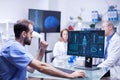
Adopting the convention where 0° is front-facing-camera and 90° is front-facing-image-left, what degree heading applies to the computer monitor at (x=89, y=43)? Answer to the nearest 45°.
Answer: approximately 45°

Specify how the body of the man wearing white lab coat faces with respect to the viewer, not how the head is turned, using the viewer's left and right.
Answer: facing to the left of the viewer

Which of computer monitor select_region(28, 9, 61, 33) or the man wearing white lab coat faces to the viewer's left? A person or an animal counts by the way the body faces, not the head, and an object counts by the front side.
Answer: the man wearing white lab coat

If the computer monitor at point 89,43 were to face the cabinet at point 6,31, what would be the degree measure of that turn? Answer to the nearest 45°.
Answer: approximately 90° to its right

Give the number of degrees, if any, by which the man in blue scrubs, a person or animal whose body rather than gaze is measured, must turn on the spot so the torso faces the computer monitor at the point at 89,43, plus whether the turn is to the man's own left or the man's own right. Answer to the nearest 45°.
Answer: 0° — they already face it

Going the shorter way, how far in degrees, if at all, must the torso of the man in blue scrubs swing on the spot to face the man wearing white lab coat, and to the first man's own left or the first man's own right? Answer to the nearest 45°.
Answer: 0° — they already face them

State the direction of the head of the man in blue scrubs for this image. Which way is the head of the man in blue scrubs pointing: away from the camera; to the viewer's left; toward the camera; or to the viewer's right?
to the viewer's right

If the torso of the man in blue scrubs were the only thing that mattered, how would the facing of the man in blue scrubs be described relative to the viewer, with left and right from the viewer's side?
facing away from the viewer and to the right of the viewer

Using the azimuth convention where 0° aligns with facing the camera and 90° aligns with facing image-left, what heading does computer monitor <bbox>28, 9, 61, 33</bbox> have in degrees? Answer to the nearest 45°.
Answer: approximately 315°

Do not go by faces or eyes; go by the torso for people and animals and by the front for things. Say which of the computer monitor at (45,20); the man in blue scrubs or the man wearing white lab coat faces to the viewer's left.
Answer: the man wearing white lab coat
